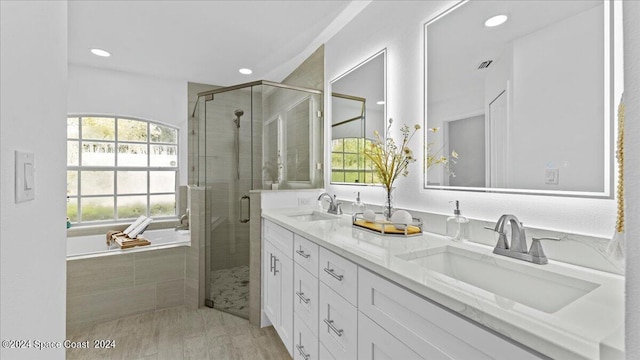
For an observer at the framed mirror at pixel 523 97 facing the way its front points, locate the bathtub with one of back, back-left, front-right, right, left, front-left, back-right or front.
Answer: front-right

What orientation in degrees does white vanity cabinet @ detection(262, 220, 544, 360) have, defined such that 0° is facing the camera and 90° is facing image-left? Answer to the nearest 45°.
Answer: approximately 45°

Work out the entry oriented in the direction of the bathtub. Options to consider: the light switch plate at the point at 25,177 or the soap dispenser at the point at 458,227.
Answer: the soap dispenser

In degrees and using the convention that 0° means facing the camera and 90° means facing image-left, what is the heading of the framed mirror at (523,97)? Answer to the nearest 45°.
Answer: approximately 45°

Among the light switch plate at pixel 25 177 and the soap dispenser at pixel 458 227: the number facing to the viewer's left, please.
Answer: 1

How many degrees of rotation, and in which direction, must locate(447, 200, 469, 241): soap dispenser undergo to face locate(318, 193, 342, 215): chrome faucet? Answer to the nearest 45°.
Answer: approximately 45° to its right

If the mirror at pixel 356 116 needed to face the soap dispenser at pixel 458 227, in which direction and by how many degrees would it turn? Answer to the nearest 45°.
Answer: approximately 90° to its left

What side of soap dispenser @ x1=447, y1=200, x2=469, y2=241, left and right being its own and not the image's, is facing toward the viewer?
left

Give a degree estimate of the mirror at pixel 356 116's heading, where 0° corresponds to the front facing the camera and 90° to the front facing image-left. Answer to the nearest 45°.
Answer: approximately 45°

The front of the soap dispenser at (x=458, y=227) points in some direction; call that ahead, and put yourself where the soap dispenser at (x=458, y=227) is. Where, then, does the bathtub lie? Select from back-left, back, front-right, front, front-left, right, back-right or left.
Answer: front

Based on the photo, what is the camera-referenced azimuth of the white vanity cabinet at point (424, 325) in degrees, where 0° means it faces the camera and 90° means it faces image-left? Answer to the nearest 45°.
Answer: approximately 45°

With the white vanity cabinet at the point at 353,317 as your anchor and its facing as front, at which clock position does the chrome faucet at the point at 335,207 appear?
The chrome faucet is roughly at 4 o'clock from the white vanity cabinet.

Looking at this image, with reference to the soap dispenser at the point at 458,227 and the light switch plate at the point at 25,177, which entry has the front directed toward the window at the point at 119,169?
the soap dispenser

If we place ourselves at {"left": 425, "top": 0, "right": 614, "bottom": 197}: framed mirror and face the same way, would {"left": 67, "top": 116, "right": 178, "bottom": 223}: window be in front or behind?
in front
